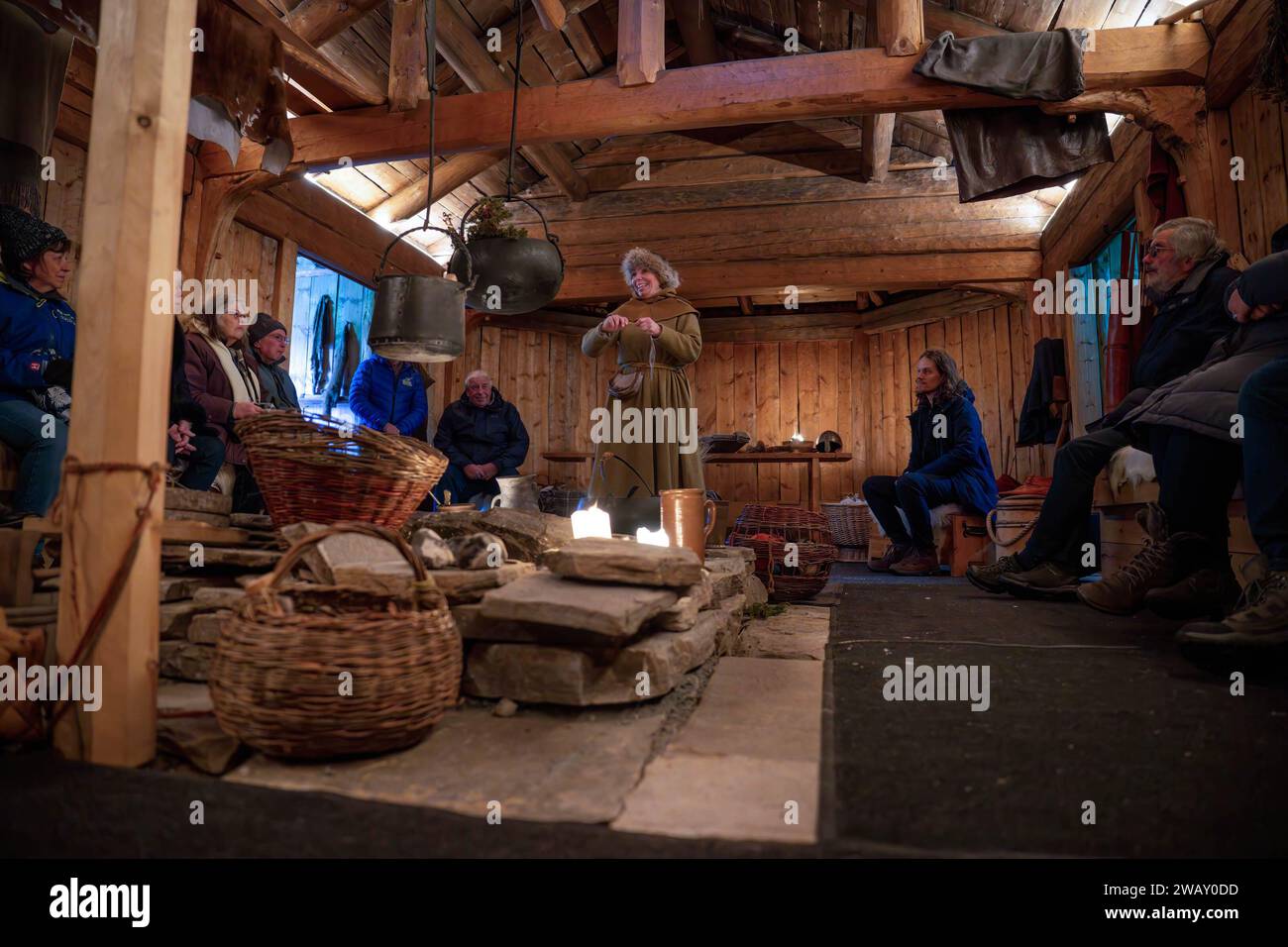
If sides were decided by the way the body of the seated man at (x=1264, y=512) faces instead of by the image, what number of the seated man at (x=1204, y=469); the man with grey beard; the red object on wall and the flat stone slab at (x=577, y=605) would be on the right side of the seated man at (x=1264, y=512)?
3

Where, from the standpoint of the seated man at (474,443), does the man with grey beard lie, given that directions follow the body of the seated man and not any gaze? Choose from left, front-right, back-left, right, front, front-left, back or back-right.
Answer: front-left

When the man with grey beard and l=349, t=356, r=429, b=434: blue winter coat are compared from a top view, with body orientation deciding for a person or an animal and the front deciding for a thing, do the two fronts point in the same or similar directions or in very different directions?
very different directions

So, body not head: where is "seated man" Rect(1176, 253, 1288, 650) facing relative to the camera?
to the viewer's left

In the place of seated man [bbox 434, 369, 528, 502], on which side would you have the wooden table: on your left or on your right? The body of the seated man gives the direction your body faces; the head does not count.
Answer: on your left

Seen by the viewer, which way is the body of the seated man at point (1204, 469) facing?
to the viewer's left

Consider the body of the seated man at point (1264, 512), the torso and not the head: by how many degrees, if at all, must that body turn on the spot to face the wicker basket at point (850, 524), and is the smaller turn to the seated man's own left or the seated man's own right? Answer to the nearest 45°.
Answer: approximately 45° to the seated man's own right

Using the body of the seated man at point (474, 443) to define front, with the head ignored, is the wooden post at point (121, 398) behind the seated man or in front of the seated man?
in front

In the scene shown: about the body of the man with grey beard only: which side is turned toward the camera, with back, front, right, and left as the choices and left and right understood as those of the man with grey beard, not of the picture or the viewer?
left

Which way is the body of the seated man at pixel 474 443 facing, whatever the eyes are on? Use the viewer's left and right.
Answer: facing the viewer

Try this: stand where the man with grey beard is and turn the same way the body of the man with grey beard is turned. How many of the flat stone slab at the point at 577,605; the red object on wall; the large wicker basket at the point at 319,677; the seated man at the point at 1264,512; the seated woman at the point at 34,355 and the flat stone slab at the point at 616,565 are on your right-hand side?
1

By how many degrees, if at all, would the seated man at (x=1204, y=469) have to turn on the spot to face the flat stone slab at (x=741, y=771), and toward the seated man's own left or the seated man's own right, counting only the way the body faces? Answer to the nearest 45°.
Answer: approximately 90° to the seated man's own left
